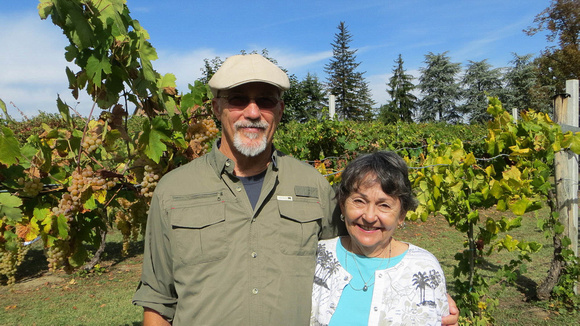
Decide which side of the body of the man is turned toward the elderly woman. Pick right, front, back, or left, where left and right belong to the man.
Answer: left

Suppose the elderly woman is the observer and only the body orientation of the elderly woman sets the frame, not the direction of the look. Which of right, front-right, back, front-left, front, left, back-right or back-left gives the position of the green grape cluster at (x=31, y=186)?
right

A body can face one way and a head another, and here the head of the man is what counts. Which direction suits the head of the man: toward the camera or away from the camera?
toward the camera

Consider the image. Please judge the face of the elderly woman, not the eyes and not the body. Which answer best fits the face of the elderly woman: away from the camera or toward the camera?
toward the camera

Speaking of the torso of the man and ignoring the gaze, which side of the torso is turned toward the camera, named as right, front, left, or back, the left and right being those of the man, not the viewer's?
front

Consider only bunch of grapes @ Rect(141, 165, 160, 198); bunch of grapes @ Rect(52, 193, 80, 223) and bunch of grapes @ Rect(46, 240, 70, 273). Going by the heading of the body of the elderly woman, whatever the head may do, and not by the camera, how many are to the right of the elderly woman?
3

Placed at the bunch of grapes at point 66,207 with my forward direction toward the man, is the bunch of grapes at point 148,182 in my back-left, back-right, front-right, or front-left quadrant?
front-left

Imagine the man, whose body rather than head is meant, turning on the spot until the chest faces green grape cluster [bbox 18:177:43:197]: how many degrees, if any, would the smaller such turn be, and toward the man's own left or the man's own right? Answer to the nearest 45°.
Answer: approximately 90° to the man's own right

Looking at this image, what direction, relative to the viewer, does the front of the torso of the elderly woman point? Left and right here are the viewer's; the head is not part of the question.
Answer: facing the viewer

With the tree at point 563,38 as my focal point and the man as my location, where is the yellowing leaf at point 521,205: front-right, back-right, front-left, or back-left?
front-right

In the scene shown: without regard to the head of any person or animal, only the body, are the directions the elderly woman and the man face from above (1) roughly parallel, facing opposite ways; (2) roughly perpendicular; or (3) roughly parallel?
roughly parallel

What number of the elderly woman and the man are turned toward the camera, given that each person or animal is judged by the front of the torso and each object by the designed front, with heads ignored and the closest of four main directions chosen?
2

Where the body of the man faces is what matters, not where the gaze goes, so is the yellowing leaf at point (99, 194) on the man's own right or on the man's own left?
on the man's own right
